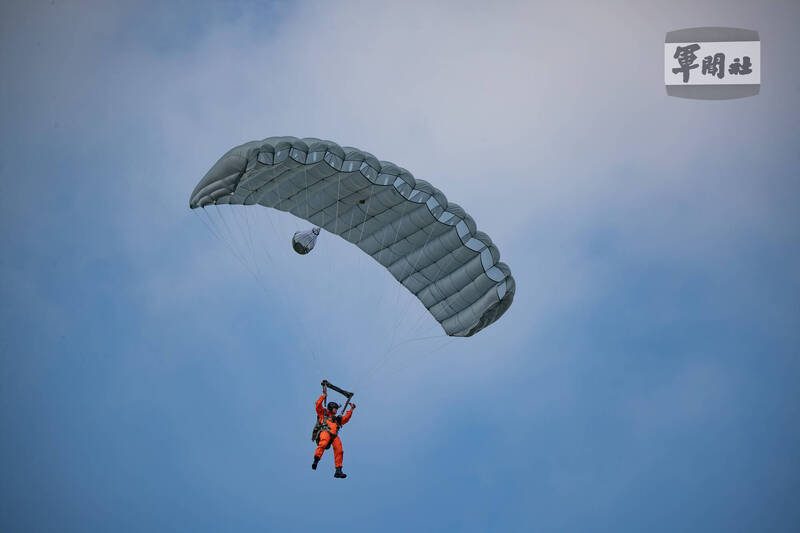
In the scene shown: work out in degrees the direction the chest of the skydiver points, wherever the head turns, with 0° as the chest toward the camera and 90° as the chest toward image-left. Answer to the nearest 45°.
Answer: approximately 315°
